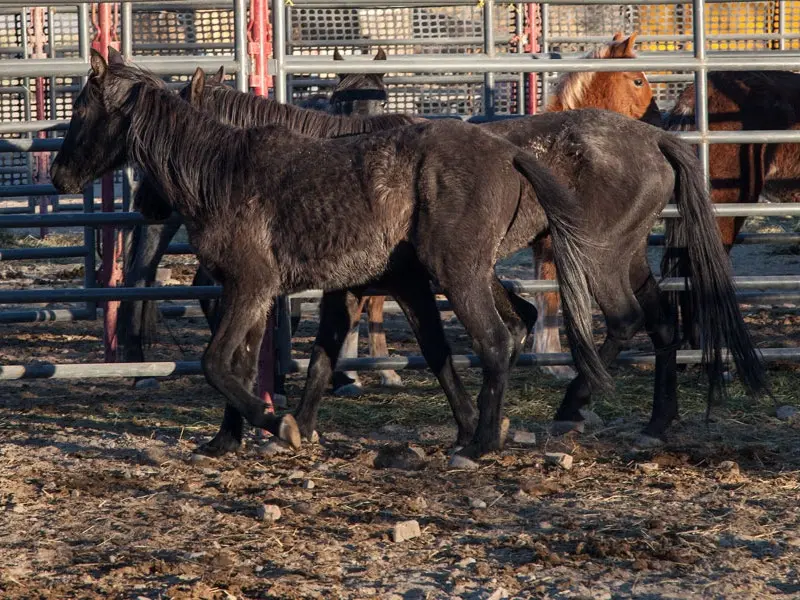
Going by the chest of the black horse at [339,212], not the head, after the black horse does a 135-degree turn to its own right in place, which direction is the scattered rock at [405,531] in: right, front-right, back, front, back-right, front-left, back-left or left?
back-right

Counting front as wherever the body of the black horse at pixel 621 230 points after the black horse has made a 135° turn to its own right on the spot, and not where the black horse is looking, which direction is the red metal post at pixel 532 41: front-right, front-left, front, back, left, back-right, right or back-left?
front-left

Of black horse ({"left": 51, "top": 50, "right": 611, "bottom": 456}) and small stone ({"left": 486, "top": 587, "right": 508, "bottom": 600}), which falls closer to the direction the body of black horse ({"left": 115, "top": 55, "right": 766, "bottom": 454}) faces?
the black horse

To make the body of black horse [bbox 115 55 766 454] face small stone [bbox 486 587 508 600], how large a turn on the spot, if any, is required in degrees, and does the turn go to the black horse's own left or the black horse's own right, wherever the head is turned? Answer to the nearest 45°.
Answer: approximately 90° to the black horse's own left

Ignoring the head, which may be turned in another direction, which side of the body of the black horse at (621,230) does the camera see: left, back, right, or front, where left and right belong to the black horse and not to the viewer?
left

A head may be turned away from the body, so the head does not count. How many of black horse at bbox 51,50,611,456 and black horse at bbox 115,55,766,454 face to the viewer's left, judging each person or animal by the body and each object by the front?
2

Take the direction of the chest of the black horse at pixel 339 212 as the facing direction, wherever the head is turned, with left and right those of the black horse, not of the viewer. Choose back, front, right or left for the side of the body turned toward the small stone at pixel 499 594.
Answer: left

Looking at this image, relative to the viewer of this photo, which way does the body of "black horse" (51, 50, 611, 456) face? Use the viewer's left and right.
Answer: facing to the left of the viewer
